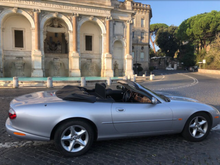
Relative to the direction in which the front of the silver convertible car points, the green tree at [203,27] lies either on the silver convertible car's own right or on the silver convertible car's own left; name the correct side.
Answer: on the silver convertible car's own left

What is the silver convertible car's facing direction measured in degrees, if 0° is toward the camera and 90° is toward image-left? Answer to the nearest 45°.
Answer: approximately 270°

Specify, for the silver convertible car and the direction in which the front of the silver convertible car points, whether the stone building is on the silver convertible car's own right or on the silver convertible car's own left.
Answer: on the silver convertible car's own left
